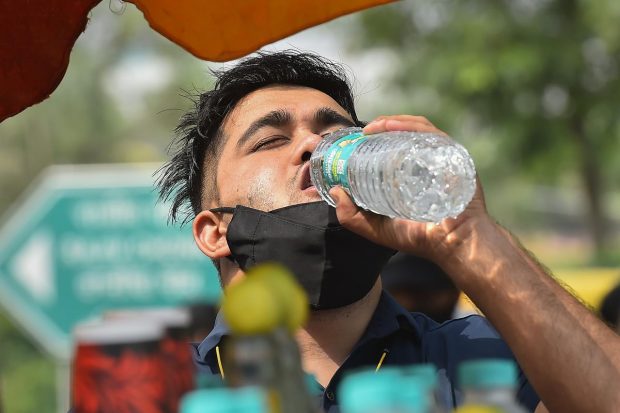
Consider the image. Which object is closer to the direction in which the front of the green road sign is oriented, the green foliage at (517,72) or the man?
the man

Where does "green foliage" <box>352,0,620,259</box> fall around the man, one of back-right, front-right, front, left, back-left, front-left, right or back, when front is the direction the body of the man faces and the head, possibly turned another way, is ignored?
back-left

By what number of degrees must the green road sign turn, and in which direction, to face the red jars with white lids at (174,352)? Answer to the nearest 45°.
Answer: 0° — it already faces it

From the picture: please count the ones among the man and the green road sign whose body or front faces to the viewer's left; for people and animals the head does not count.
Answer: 0

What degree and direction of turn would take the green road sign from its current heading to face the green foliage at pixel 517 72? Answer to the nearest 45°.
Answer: approximately 135° to its left

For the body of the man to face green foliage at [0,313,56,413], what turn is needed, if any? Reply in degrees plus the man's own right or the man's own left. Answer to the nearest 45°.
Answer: approximately 180°

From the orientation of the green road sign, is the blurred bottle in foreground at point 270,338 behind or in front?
in front

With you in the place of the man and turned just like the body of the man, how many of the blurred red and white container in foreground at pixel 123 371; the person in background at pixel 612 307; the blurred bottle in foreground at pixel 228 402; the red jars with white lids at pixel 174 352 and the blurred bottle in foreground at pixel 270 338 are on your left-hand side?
1

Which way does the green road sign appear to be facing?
toward the camera

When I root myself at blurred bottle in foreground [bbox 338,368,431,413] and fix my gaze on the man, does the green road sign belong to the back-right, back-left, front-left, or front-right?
front-left

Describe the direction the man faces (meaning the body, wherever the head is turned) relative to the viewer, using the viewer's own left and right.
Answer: facing the viewer and to the right of the viewer

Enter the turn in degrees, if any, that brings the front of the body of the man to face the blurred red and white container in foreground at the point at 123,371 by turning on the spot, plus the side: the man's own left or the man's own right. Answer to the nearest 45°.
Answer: approximately 45° to the man's own right

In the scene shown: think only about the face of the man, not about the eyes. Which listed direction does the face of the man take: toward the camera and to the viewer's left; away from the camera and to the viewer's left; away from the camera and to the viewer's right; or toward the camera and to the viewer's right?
toward the camera and to the viewer's right

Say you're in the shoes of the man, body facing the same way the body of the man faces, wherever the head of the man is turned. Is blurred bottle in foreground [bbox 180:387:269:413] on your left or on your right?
on your right

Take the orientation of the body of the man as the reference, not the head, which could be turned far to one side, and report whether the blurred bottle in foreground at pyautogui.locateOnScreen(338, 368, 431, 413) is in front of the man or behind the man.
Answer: in front

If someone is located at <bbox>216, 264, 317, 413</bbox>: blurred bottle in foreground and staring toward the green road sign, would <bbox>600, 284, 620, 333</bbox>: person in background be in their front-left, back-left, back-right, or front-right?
front-right
